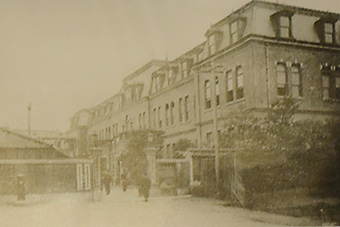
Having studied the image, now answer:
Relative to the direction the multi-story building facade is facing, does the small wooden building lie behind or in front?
in front

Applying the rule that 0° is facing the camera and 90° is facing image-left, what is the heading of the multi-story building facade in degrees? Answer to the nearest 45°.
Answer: approximately 45°
